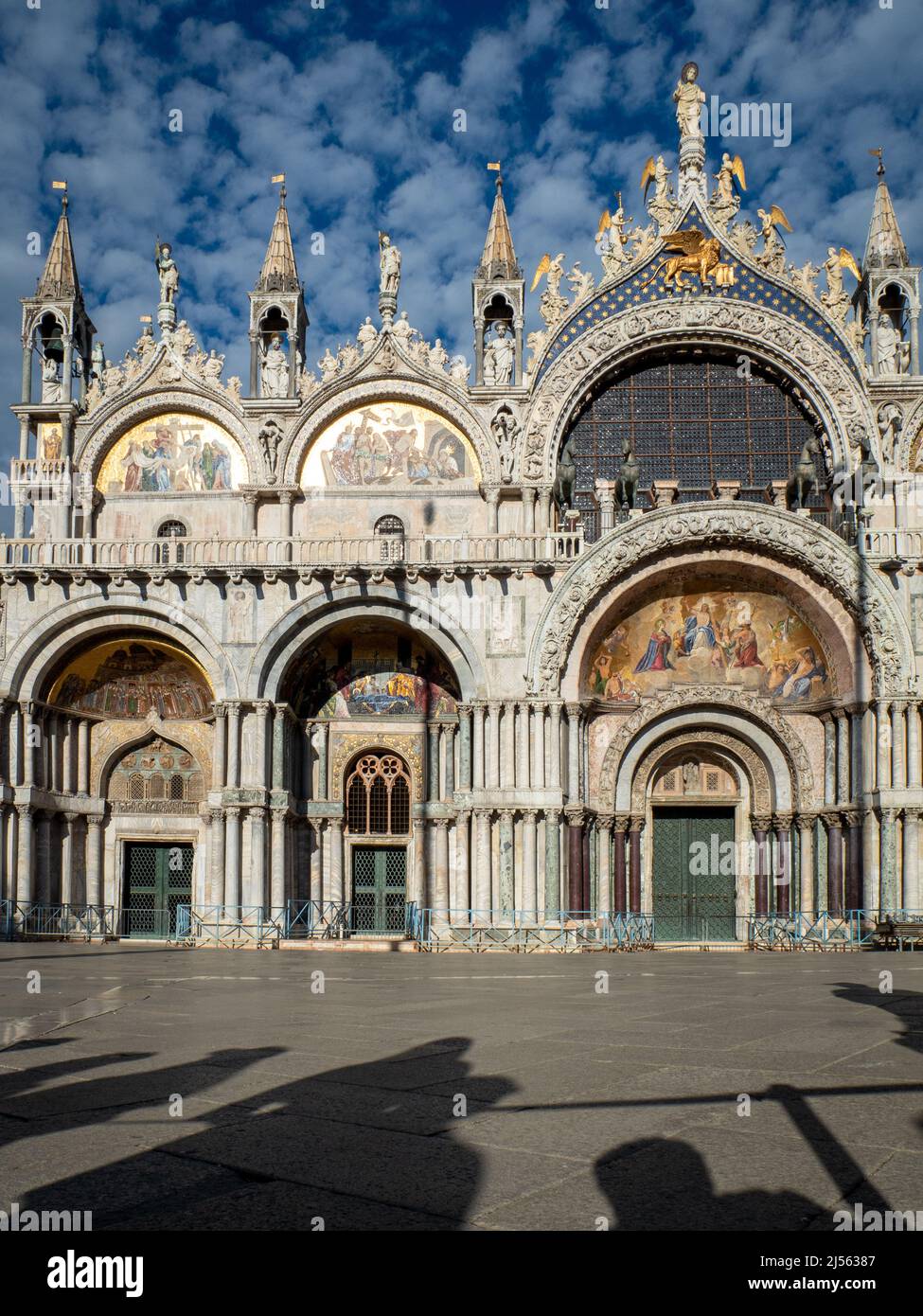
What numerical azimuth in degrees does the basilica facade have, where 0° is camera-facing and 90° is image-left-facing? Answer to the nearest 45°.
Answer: approximately 0°
